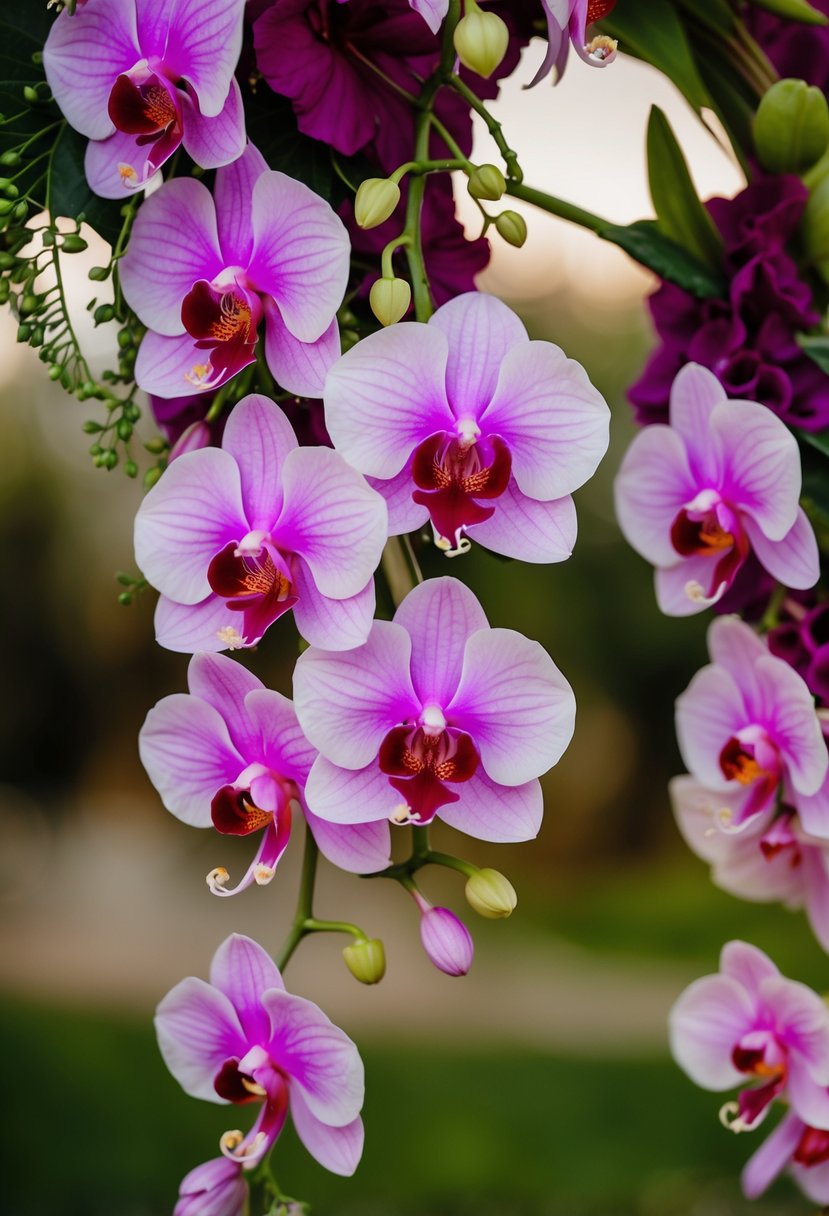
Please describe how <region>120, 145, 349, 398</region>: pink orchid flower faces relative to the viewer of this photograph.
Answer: facing the viewer and to the left of the viewer

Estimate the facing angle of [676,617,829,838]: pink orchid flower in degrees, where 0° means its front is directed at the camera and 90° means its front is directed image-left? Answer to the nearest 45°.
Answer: approximately 45°

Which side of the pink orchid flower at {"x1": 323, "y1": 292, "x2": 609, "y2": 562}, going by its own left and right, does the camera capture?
front

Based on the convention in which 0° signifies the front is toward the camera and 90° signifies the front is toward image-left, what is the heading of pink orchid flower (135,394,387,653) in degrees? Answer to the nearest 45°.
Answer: approximately 0°

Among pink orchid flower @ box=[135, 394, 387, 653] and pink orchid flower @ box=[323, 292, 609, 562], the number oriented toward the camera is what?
2

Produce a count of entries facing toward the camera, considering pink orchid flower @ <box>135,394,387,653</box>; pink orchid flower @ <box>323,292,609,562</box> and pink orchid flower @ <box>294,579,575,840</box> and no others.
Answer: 3

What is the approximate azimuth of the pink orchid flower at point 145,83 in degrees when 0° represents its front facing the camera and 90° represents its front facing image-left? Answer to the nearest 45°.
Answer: approximately 45°
